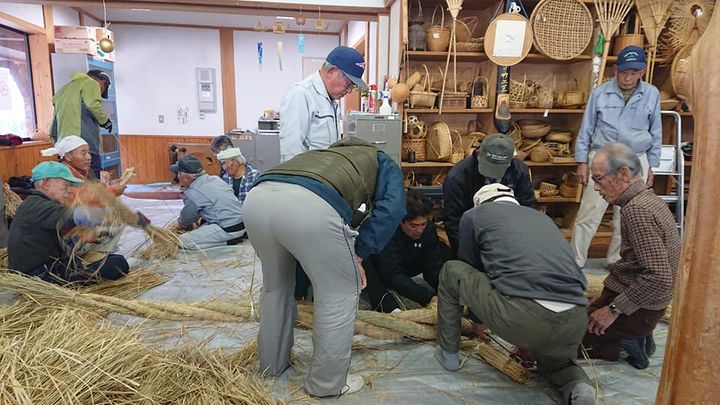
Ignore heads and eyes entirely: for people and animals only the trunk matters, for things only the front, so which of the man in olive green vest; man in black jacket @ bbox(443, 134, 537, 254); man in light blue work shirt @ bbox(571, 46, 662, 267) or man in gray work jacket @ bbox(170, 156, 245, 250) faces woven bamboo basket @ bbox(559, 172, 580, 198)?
the man in olive green vest

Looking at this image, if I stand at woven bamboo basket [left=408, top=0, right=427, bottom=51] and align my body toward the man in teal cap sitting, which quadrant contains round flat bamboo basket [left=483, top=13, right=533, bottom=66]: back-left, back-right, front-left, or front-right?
back-left

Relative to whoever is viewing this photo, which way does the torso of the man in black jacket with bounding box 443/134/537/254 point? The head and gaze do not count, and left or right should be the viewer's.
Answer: facing the viewer

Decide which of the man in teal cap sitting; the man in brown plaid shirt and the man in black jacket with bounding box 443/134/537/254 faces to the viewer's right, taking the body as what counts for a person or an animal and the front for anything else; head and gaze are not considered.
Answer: the man in teal cap sitting

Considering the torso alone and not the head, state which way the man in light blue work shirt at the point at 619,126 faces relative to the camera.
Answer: toward the camera

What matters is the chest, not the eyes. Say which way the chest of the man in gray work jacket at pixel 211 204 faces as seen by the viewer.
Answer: to the viewer's left

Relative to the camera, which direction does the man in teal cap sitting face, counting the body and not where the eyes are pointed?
to the viewer's right

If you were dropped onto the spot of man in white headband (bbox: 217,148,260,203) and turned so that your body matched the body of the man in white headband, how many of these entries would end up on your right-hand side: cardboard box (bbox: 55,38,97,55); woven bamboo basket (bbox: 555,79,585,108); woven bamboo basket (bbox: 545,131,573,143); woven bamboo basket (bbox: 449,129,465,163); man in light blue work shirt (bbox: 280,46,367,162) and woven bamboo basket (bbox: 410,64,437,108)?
1

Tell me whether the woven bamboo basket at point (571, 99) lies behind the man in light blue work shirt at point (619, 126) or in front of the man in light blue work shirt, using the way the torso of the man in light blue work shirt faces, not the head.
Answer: behind

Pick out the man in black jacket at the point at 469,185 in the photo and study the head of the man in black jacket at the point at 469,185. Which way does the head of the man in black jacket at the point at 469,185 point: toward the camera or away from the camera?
toward the camera

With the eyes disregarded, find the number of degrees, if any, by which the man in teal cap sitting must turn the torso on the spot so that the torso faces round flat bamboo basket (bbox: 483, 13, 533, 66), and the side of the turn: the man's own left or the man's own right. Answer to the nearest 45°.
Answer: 0° — they already face it

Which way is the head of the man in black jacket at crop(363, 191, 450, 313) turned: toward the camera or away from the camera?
toward the camera

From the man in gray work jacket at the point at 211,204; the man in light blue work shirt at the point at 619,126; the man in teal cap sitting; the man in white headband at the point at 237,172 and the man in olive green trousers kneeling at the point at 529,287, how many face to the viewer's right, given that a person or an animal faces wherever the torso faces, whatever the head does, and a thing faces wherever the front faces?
1

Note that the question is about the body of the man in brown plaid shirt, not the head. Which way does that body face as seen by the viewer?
to the viewer's left

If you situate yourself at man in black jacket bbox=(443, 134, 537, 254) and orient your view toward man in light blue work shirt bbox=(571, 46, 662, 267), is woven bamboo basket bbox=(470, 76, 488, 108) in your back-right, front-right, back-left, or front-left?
front-left

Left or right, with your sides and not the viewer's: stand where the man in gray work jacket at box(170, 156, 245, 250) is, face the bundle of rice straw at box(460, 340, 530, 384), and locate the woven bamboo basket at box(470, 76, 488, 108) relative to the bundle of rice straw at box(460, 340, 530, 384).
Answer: left

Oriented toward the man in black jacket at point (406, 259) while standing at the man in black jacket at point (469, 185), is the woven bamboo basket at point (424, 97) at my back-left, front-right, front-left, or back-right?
back-right

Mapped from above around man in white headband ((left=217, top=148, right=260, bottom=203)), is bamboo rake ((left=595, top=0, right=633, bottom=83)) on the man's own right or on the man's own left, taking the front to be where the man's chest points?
on the man's own left

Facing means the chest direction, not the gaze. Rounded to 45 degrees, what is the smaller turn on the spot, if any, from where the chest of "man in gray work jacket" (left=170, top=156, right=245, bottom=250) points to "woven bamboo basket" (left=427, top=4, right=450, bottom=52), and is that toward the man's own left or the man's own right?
approximately 180°

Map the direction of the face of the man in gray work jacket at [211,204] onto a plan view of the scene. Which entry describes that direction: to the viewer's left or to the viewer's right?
to the viewer's left

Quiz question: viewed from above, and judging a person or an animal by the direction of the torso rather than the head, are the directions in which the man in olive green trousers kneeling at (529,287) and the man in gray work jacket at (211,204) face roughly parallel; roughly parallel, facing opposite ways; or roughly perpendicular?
roughly perpendicular
